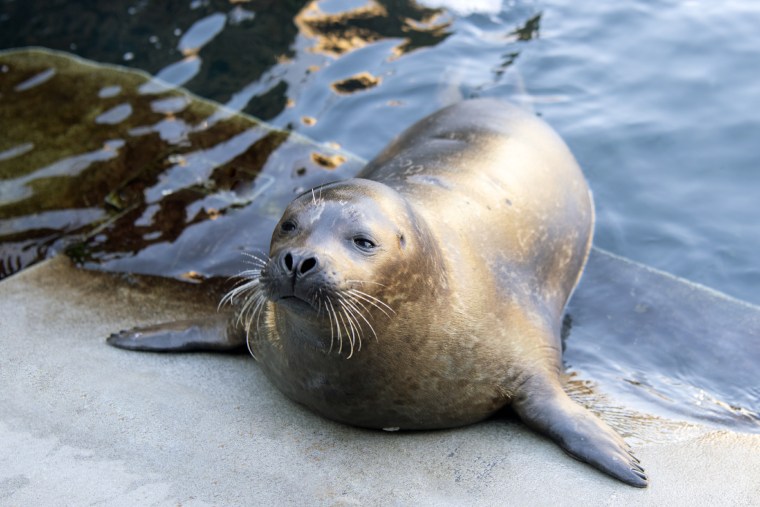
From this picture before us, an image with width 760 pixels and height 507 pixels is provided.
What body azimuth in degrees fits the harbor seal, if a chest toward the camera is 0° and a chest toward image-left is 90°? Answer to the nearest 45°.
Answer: approximately 45°
